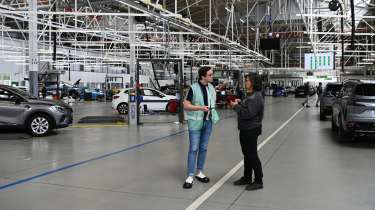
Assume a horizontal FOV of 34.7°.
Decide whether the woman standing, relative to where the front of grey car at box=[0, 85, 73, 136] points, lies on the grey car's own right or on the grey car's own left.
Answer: on the grey car's own right

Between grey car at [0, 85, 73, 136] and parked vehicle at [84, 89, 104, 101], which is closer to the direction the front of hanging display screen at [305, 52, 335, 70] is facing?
the grey car

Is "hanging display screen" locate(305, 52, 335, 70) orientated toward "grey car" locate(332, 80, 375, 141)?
yes

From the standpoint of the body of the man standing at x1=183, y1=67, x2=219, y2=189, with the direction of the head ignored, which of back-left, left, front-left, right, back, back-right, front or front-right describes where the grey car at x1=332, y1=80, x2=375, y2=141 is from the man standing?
left

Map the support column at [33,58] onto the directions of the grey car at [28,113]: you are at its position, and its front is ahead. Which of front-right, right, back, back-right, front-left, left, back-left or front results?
left

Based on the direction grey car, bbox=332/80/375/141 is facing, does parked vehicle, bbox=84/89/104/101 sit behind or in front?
in front

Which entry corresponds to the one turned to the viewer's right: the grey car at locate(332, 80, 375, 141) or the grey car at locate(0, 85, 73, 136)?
the grey car at locate(0, 85, 73, 136)

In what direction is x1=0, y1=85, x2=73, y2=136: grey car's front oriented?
to the viewer's right

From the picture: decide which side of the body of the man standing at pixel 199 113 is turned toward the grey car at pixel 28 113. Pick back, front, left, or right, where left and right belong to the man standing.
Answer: back
